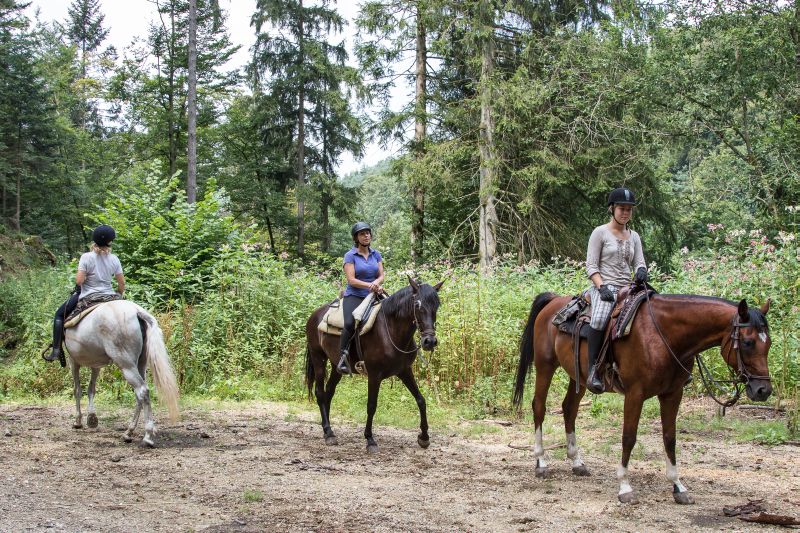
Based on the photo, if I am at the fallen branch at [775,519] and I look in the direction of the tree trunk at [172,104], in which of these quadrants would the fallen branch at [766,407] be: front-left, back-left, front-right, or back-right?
front-right

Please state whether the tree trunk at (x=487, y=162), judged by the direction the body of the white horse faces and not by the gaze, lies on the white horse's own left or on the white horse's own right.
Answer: on the white horse's own right

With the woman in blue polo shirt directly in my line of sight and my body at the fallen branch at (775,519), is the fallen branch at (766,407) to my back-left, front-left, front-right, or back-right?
front-right

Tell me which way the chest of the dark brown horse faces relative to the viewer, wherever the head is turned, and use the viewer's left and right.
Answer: facing the viewer and to the right of the viewer

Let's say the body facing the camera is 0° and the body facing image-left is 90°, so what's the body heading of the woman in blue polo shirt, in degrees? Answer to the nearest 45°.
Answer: approximately 315°

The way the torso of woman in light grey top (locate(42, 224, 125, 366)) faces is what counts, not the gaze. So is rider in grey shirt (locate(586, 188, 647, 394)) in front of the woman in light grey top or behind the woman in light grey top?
behind

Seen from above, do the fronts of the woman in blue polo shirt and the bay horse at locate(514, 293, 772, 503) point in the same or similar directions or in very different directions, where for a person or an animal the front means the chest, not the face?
same or similar directions

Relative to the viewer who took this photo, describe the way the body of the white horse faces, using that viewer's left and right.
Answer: facing away from the viewer and to the left of the viewer

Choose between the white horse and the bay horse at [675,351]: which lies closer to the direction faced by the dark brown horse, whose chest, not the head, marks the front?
the bay horse

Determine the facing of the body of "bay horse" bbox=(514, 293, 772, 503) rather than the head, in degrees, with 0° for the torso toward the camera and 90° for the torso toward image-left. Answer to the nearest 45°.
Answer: approximately 315°

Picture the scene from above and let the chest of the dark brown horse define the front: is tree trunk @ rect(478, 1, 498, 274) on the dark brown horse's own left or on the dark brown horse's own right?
on the dark brown horse's own left

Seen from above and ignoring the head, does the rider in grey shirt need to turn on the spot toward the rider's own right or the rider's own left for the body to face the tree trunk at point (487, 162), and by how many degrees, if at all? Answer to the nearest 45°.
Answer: approximately 135° to the rider's own left
